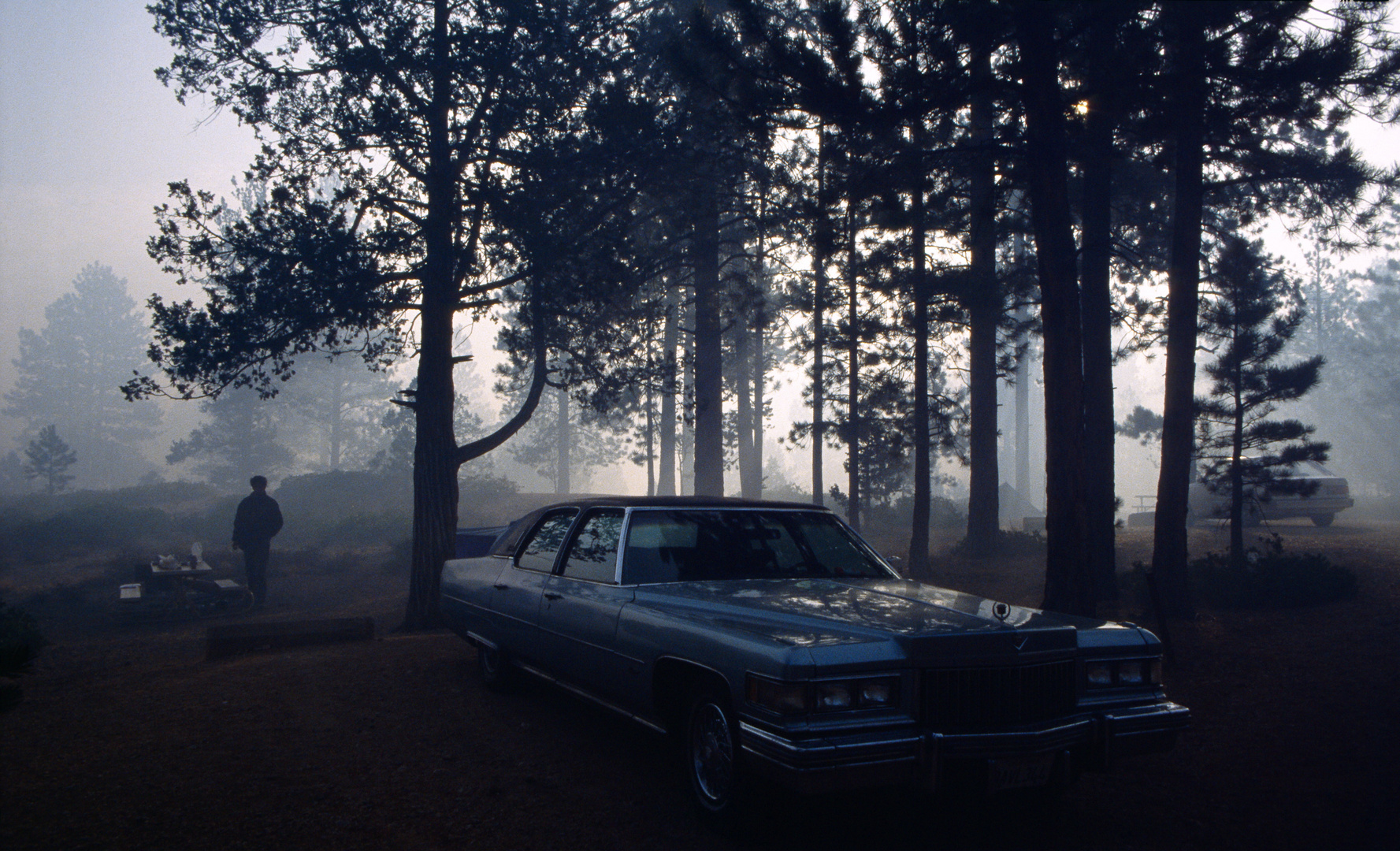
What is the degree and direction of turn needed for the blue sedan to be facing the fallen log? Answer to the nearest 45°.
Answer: approximately 180°

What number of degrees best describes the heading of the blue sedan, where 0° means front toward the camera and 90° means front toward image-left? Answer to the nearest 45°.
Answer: approximately 315°

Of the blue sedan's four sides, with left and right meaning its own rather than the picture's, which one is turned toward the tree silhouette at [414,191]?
back

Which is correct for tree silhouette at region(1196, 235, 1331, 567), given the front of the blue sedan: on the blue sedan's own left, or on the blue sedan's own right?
on the blue sedan's own left

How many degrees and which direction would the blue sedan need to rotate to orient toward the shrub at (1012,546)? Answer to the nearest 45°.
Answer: approximately 135° to its left

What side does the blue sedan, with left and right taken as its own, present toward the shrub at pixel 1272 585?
left

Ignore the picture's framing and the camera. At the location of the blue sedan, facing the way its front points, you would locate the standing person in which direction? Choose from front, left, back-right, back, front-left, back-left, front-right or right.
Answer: back

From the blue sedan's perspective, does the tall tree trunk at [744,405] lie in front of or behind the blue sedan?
behind

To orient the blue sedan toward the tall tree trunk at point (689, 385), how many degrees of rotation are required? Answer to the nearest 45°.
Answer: approximately 135° to its left
